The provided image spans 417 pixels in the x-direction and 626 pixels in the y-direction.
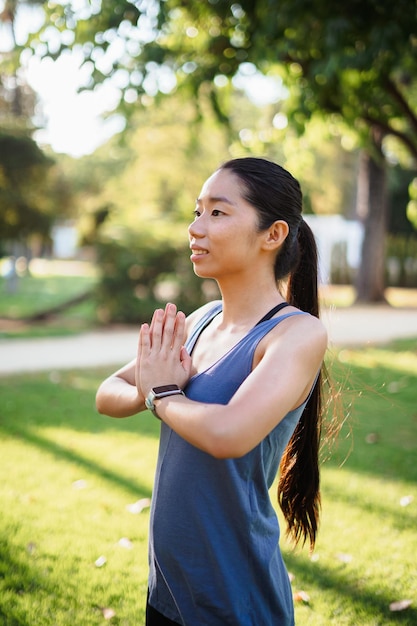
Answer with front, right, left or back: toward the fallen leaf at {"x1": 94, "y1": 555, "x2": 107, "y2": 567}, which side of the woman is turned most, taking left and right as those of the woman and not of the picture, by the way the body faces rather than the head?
right

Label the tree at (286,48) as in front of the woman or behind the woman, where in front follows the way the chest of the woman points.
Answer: behind

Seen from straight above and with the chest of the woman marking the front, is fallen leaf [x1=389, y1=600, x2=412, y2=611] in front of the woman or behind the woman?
behind

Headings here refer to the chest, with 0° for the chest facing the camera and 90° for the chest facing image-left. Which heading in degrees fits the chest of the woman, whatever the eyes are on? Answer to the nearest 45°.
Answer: approximately 45°
